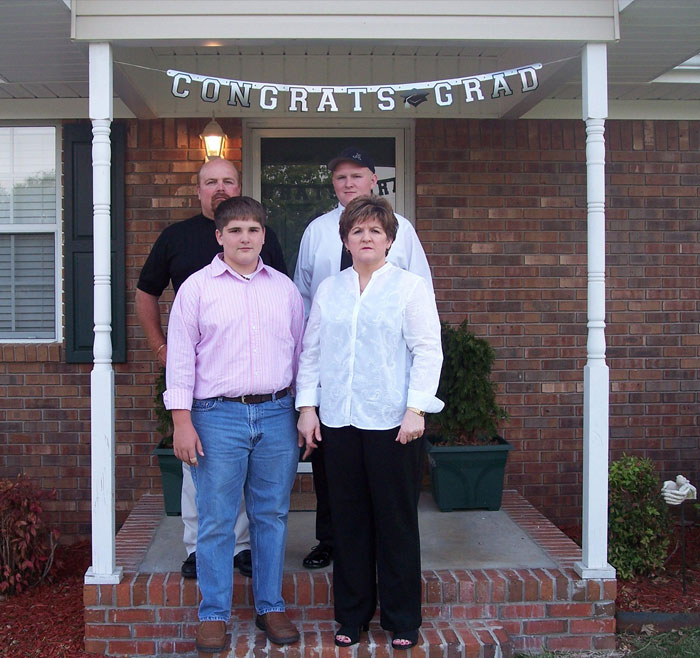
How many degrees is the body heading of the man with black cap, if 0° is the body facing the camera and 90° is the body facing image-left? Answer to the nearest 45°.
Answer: approximately 0°

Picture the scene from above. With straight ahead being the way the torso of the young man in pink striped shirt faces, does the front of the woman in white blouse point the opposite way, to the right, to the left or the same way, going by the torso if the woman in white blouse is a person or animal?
the same way

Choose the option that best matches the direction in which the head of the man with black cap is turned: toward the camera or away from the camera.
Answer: toward the camera

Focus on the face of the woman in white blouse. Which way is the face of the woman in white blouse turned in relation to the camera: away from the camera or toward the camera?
toward the camera

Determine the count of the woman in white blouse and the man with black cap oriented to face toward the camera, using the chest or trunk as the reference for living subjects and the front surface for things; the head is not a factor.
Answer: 2

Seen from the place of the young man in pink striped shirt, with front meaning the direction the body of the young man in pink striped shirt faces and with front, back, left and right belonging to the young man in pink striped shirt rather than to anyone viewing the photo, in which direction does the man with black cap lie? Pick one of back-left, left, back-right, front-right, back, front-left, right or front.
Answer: back-left

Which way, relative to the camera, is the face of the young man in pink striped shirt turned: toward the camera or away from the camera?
toward the camera

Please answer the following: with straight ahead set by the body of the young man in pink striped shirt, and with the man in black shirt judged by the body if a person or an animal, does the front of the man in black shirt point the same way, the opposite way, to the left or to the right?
the same way

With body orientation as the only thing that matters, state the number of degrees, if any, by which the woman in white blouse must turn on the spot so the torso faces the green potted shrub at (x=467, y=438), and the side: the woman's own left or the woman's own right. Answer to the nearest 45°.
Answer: approximately 180°

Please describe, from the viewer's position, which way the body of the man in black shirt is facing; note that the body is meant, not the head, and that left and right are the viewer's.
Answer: facing the viewer

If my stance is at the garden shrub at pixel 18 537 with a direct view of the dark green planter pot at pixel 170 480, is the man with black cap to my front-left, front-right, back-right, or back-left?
front-right

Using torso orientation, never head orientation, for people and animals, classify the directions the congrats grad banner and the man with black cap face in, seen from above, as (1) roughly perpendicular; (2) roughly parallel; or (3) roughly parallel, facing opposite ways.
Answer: roughly parallel

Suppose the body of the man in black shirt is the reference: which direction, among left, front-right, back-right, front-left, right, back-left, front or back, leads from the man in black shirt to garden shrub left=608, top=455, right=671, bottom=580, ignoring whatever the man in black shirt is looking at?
left

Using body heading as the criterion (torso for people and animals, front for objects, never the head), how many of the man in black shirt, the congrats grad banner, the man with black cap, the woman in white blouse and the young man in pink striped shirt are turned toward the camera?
5

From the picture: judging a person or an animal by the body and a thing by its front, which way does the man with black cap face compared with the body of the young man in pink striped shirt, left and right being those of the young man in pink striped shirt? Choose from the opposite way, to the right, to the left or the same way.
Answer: the same way

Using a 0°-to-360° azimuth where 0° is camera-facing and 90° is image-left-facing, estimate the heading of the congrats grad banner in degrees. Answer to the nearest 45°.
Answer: approximately 0°
